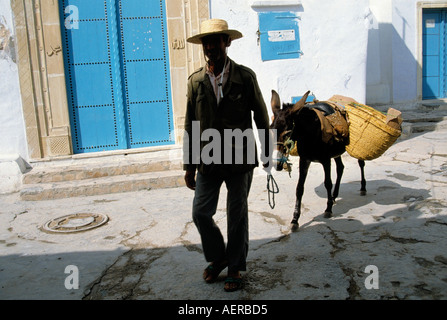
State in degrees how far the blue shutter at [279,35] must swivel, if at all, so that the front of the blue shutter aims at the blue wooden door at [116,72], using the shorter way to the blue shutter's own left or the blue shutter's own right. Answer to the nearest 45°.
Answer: approximately 90° to the blue shutter's own right

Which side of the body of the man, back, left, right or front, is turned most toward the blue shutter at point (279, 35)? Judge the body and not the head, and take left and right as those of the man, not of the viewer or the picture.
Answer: back

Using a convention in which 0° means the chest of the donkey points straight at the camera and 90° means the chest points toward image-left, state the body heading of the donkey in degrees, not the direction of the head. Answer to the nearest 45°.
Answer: approximately 45°

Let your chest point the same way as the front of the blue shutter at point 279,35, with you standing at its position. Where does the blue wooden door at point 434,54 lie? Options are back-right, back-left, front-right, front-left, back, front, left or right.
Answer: back-left

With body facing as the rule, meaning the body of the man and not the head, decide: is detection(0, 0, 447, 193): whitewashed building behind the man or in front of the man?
behind

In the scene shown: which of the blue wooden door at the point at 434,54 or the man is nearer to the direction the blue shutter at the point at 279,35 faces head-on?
the man

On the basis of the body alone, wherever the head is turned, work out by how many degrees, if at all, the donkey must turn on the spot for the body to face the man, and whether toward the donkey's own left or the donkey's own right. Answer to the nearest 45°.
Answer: approximately 45° to the donkey's own left

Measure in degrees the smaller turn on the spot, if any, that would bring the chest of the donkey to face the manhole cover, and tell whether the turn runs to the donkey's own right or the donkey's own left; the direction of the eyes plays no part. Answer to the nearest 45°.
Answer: approximately 45° to the donkey's own right

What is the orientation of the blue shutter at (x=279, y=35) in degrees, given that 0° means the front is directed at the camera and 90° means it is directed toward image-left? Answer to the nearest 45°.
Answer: approximately 0°
